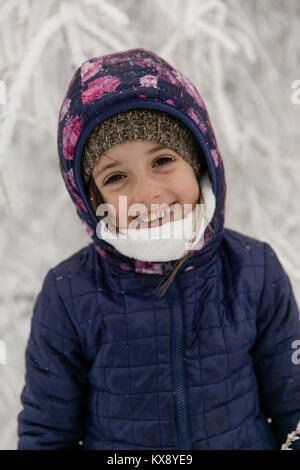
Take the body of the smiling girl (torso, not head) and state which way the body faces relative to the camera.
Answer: toward the camera

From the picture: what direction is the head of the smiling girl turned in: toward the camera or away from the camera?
toward the camera
